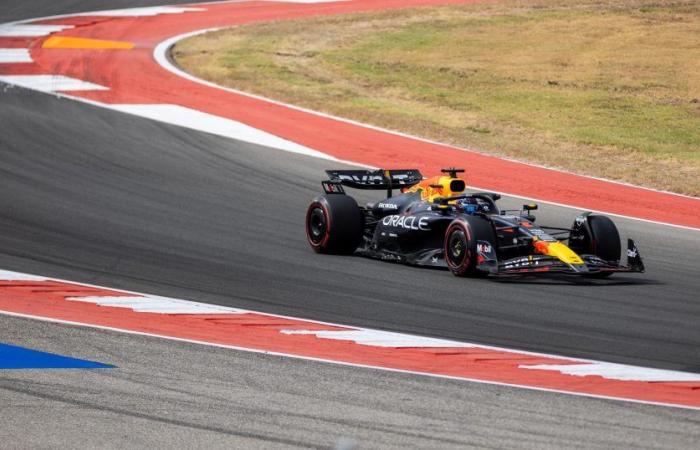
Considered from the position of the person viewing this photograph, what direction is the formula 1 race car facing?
facing the viewer and to the right of the viewer
